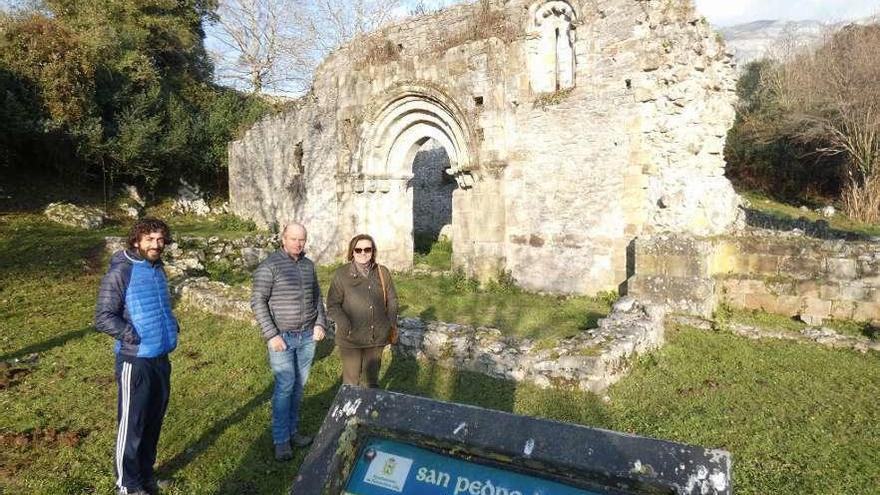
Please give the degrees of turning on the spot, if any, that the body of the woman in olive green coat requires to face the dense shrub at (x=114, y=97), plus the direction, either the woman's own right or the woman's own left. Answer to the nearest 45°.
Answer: approximately 135° to the woman's own right

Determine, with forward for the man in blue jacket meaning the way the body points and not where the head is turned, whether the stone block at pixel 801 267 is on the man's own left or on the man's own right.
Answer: on the man's own left

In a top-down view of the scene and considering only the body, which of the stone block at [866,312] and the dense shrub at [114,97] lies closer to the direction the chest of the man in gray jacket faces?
the stone block

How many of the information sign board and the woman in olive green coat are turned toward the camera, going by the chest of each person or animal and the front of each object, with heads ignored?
2

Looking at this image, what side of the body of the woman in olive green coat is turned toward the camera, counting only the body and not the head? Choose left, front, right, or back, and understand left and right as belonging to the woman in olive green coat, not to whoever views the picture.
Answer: front

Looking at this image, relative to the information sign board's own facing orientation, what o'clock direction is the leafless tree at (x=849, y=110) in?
The leafless tree is roughly at 7 o'clock from the information sign board.

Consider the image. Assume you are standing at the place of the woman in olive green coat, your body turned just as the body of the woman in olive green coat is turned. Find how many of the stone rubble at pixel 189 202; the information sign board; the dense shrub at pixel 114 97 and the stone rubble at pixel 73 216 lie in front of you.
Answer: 1

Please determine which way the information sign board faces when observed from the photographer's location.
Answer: facing the viewer

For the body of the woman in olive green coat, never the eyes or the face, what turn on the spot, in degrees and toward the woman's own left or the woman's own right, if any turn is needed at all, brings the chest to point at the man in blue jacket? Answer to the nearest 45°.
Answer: approximately 45° to the woman's own right

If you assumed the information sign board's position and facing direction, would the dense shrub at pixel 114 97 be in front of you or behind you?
behind

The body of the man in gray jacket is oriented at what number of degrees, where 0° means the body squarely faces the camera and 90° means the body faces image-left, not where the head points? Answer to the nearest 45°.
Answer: approximately 315°
